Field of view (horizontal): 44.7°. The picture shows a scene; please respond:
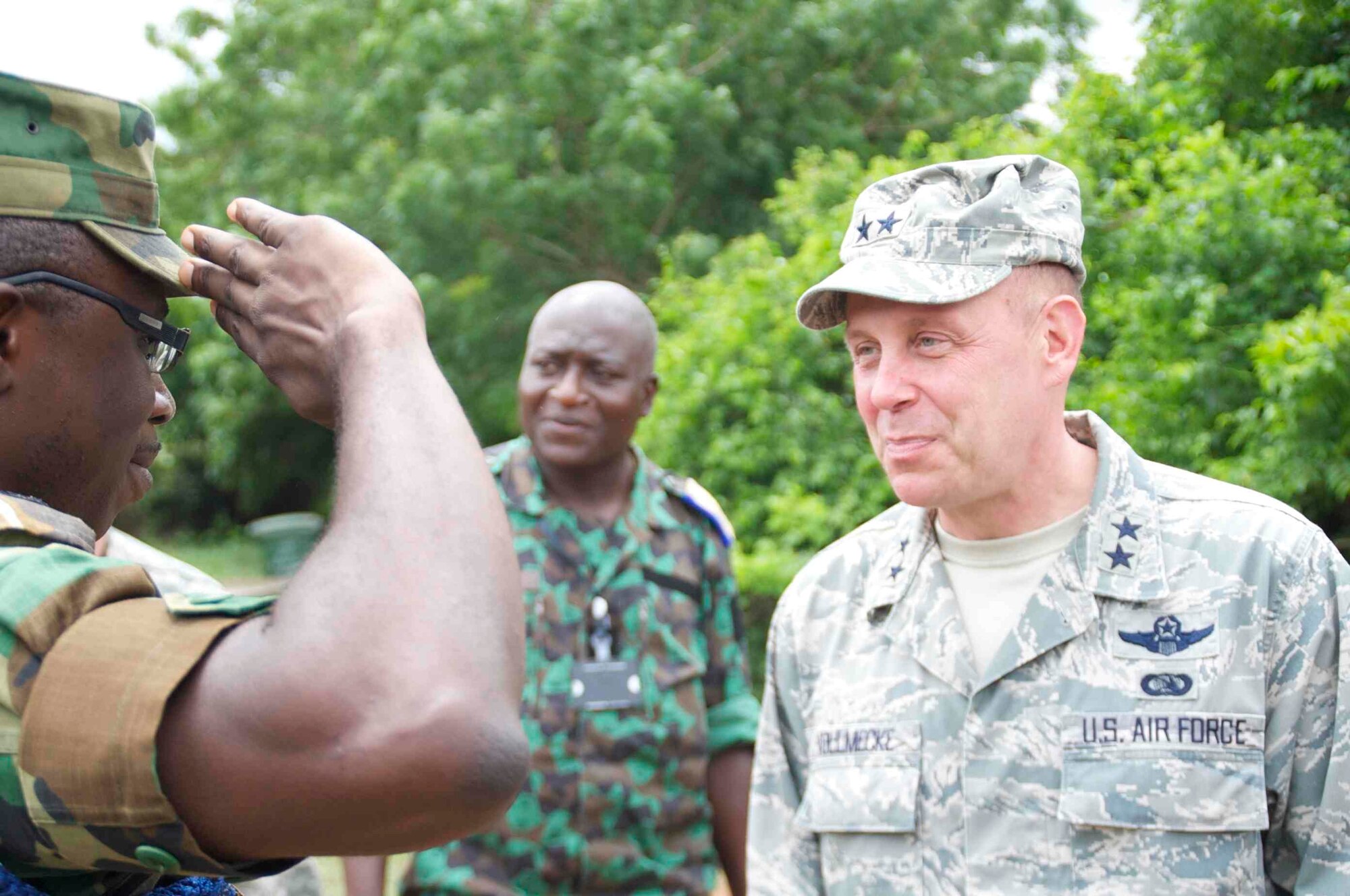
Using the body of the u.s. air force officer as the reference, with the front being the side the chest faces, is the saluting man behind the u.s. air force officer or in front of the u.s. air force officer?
in front

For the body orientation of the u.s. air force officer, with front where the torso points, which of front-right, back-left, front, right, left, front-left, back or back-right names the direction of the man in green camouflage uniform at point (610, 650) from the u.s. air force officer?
right

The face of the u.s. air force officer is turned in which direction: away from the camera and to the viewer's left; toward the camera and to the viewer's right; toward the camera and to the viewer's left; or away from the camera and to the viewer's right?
toward the camera and to the viewer's left

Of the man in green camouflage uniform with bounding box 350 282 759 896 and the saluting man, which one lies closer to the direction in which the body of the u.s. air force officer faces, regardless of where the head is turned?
the saluting man

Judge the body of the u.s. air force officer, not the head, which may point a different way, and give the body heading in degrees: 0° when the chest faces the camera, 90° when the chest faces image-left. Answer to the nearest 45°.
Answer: approximately 45°

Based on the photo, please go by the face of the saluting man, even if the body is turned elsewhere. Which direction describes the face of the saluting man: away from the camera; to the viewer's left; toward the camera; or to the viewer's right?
to the viewer's right
